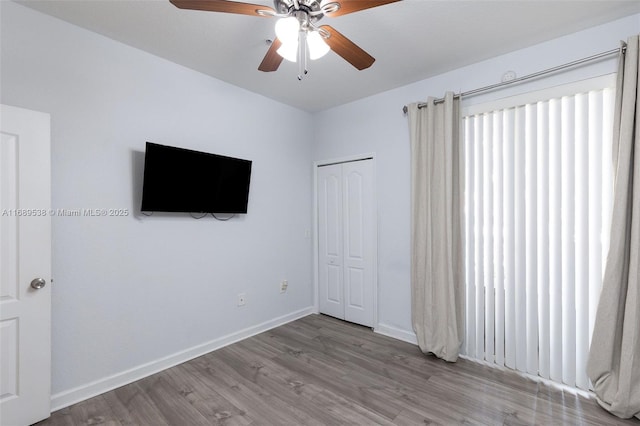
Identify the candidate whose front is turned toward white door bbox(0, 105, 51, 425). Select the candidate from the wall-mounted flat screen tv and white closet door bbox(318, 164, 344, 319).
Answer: the white closet door

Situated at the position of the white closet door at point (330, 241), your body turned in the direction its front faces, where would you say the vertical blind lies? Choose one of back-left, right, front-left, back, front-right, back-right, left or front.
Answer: left

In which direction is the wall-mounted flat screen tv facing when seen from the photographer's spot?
facing the viewer and to the right of the viewer

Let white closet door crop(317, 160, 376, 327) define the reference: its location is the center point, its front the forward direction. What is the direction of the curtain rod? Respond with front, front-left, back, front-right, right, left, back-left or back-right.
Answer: left

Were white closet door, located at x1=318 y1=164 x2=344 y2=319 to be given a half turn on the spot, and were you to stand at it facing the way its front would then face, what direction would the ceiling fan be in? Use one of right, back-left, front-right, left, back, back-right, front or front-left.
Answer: back-right

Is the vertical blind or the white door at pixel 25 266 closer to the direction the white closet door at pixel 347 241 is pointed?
the white door

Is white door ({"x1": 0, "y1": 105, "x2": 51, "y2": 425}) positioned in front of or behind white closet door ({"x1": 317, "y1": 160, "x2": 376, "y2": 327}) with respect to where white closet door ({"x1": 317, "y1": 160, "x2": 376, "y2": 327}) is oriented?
in front

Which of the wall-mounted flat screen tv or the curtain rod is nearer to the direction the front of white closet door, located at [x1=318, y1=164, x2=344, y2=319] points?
the wall-mounted flat screen tv

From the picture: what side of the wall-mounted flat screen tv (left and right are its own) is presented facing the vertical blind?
front

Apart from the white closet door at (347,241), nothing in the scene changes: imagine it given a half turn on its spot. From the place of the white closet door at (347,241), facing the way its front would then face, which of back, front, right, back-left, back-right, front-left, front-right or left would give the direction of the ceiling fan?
back-right

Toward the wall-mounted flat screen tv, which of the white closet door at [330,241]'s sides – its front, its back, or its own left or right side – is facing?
front

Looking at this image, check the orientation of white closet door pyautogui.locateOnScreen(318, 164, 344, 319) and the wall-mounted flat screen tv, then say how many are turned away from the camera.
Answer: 0

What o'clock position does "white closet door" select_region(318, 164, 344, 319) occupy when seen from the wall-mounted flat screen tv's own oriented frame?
The white closet door is roughly at 10 o'clock from the wall-mounted flat screen tv.

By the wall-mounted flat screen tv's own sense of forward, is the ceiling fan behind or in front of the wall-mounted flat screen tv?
in front

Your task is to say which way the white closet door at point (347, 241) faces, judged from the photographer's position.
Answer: facing the viewer and to the left of the viewer

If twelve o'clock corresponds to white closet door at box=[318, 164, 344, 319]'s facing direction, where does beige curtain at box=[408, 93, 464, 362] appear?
The beige curtain is roughly at 9 o'clock from the white closet door.
